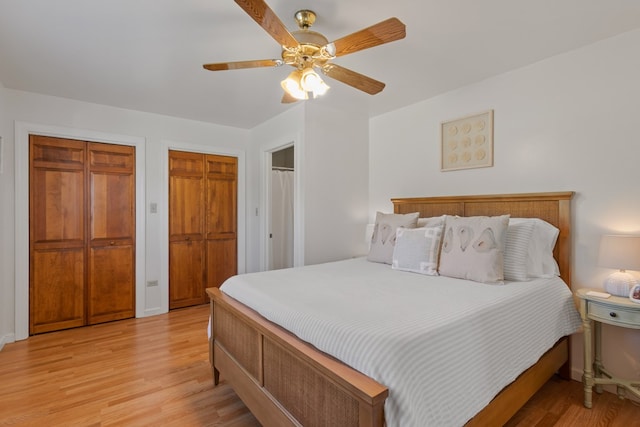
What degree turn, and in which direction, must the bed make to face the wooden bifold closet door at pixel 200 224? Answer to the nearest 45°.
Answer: approximately 90° to its right

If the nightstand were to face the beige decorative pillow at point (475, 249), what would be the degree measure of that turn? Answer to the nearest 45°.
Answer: approximately 45° to its right

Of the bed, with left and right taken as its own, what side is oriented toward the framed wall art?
back

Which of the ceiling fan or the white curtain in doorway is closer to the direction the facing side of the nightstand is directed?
the ceiling fan

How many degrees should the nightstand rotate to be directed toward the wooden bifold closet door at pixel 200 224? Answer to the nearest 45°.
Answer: approximately 90° to its right

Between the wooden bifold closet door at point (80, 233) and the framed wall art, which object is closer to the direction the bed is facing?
the wooden bifold closet door
